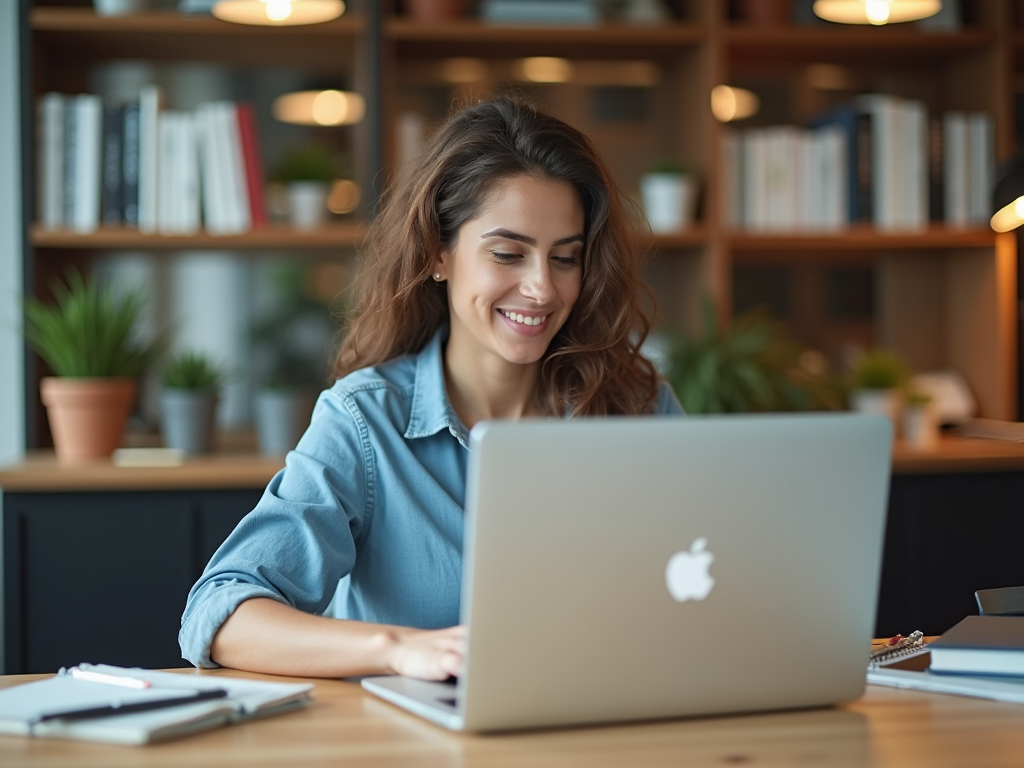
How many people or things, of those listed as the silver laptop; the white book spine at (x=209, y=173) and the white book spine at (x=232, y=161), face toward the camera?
2

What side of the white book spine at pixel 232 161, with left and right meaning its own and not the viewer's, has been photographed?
front

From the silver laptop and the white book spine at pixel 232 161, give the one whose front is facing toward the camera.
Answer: the white book spine

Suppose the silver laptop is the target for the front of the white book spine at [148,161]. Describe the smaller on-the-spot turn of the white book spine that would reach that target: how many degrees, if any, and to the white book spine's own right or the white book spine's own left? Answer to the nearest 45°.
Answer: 0° — it already faces it

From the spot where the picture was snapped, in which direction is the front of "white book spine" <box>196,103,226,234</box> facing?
facing the viewer

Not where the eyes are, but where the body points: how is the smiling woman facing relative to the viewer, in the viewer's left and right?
facing the viewer and to the right of the viewer

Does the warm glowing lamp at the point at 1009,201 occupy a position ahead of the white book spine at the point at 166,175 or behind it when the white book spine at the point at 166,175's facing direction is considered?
ahead

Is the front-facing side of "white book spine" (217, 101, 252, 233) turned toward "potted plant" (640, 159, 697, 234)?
no

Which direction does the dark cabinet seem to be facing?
toward the camera

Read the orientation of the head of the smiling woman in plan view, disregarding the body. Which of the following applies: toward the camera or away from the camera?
toward the camera

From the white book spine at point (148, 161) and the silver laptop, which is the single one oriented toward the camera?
the white book spine

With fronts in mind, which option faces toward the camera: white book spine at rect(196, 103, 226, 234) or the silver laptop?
the white book spine

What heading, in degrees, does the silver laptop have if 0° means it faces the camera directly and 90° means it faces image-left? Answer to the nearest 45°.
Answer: approximately 135°
